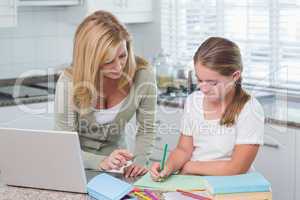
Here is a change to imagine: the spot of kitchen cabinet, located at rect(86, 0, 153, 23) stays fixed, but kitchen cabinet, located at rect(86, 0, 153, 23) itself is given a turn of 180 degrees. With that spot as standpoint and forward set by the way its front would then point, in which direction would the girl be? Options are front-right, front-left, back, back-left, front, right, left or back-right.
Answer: back

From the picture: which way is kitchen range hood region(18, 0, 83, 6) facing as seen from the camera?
toward the camera

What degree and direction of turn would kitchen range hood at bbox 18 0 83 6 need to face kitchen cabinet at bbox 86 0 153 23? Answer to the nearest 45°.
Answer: approximately 135° to its left

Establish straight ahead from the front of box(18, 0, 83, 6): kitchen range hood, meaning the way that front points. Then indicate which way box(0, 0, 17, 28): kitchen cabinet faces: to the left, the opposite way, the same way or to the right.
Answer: the same way

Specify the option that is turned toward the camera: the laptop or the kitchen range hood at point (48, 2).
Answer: the kitchen range hood

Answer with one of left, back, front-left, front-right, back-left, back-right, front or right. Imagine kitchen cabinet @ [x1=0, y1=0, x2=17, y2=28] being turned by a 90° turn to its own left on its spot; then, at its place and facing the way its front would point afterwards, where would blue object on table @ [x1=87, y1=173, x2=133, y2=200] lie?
right

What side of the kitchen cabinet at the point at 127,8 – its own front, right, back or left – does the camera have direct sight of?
front

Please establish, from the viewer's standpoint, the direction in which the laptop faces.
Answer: facing away from the viewer and to the right of the viewer

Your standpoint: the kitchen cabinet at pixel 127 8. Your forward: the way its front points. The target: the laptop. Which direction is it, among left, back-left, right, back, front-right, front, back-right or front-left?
front

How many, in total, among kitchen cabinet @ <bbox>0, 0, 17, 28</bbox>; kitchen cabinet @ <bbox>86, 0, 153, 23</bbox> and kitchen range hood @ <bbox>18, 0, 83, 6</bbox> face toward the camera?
3

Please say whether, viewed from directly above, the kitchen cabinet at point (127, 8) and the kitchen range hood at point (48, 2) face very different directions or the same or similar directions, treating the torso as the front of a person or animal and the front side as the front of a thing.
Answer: same or similar directions

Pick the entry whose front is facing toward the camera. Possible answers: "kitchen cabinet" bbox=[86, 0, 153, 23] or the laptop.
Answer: the kitchen cabinet

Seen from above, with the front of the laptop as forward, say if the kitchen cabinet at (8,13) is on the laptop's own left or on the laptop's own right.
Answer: on the laptop's own left

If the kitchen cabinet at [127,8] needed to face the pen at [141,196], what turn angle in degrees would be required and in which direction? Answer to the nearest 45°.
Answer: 0° — it already faces it

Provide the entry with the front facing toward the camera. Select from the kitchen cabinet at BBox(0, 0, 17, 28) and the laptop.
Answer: the kitchen cabinet

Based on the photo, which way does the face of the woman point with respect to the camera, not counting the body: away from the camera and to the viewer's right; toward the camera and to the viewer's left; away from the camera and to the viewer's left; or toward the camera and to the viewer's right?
toward the camera and to the viewer's right

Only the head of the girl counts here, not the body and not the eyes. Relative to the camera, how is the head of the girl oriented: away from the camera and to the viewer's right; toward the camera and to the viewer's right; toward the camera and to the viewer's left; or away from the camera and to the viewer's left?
toward the camera and to the viewer's left
